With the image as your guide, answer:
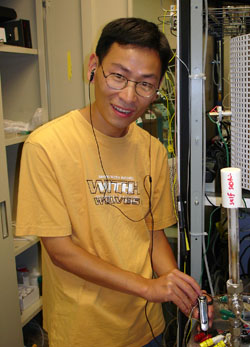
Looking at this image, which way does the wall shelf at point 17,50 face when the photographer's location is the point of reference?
facing the viewer and to the right of the viewer

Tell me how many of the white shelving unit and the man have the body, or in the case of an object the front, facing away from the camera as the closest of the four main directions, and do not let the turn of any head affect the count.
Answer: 0

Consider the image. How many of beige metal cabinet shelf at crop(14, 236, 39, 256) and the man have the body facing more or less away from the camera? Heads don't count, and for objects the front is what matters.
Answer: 0

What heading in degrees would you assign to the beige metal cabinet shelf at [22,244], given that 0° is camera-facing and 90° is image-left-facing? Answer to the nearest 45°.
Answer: approximately 315°

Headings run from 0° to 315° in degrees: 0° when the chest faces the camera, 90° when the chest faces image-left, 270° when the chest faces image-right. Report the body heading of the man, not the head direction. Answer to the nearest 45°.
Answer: approximately 315°
